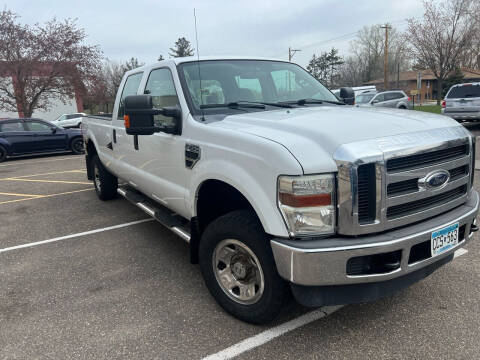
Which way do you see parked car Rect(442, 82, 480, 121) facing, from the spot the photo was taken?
facing away from the viewer

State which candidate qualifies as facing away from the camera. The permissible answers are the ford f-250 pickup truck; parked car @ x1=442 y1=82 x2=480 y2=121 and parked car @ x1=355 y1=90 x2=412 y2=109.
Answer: parked car @ x1=442 y1=82 x2=480 y2=121

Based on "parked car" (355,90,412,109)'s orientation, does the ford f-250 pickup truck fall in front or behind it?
in front

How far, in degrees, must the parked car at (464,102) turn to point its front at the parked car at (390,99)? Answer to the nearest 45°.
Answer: approximately 45° to its left

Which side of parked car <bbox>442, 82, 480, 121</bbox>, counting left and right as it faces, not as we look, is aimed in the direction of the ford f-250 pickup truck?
back

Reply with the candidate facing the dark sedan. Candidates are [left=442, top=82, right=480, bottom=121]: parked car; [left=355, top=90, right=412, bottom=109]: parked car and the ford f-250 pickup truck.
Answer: [left=355, top=90, right=412, bottom=109]: parked car

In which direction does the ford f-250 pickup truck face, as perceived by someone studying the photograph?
facing the viewer and to the right of the viewer

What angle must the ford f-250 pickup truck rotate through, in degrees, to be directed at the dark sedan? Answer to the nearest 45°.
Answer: approximately 180°

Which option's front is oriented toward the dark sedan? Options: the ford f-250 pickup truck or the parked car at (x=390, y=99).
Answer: the parked car

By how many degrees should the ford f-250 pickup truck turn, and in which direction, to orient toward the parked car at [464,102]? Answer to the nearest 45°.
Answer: approximately 90° to its left

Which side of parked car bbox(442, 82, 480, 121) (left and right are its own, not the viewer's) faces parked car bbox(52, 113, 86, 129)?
left

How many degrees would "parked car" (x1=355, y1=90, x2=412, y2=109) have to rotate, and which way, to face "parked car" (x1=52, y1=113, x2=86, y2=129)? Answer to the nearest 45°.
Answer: approximately 45° to its right

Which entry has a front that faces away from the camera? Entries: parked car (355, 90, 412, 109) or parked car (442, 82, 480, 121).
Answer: parked car (442, 82, 480, 121)

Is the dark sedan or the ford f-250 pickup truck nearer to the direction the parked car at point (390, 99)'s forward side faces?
the dark sedan

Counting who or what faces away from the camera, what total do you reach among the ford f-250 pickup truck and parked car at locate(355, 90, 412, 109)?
0

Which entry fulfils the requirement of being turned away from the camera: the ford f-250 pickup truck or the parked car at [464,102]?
the parked car

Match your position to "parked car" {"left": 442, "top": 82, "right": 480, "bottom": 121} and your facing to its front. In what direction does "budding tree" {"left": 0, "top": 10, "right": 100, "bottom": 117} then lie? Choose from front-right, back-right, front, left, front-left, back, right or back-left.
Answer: left
